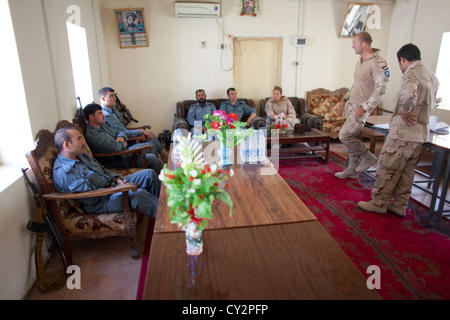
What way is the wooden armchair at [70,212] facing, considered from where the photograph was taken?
facing to the right of the viewer

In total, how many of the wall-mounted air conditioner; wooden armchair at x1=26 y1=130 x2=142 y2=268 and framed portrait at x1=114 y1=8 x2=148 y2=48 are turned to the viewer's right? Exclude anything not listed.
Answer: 1

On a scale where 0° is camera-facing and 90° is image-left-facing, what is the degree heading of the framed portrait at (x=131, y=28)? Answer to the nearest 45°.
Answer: approximately 0°

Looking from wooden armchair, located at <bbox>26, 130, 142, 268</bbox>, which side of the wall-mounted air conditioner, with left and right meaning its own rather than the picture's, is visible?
front

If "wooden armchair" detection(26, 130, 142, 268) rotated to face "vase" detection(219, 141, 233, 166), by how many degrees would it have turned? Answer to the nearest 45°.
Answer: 0° — it already faces it

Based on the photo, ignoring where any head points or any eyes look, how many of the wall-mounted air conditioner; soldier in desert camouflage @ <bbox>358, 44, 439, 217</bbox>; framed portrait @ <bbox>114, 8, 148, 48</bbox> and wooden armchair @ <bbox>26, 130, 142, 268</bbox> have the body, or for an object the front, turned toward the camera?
2

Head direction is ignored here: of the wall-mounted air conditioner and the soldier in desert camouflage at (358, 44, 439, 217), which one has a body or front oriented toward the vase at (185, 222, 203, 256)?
the wall-mounted air conditioner

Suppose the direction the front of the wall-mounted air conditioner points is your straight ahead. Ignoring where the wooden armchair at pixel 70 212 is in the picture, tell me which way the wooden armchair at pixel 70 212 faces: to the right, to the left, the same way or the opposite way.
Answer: to the left

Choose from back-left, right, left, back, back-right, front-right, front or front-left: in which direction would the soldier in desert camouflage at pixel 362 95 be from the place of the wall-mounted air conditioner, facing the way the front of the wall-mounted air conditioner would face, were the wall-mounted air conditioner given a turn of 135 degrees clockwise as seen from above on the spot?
back

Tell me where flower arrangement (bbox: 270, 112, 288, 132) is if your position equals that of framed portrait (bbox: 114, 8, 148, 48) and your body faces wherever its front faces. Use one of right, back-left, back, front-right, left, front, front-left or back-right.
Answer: front-left

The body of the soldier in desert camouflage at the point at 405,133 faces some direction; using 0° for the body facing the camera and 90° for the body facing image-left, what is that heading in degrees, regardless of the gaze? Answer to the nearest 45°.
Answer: approximately 135°

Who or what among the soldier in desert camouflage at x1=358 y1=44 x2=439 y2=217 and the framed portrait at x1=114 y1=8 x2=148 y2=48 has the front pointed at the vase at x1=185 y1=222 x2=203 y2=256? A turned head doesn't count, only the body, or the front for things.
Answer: the framed portrait

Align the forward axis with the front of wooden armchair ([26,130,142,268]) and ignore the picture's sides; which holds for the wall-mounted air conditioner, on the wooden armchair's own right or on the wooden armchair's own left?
on the wooden armchair's own left

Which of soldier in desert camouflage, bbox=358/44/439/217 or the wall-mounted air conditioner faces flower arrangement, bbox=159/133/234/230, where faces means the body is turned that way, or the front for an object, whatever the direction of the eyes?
the wall-mounted air conditioner

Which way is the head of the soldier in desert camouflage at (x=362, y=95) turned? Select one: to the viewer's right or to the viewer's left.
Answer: to the viewer's left

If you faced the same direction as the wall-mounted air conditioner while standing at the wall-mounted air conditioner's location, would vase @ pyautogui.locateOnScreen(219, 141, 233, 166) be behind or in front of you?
in front

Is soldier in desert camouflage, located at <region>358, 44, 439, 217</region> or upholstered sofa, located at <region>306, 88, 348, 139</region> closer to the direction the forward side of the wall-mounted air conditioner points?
the soldier in desert camouflage
